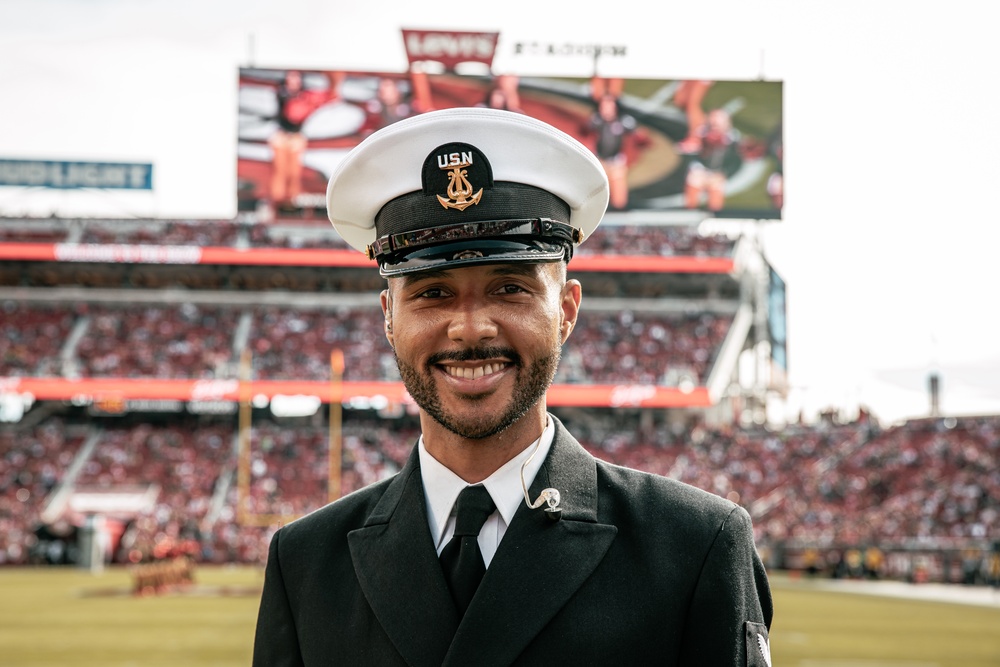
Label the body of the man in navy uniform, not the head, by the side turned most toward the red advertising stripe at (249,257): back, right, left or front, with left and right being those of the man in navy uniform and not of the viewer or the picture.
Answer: back

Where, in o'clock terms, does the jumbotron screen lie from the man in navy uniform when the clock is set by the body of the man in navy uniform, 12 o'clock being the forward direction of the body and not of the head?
The jumbotron screen is roughly at 6 o'clock from the man in navy uniform.

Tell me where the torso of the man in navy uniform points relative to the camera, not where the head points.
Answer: toward the camera

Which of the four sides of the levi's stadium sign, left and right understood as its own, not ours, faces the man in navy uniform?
front

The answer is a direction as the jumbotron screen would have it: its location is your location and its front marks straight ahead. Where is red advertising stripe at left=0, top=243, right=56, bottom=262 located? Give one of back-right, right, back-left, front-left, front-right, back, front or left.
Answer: right

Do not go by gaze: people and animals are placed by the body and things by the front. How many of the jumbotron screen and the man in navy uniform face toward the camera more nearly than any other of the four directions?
2

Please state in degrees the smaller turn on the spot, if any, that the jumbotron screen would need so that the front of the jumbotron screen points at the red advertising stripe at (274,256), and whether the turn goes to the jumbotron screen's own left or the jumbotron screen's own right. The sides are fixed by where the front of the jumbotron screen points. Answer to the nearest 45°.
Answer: approximately 90° to the jumbotron screen's own right

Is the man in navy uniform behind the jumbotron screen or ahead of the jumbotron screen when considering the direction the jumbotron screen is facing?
ahead

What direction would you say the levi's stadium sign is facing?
toward the camera

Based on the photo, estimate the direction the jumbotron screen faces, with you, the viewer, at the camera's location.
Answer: facing the viewer

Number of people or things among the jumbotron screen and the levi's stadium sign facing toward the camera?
2

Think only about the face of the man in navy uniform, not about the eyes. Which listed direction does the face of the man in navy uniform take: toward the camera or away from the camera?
toward the camera

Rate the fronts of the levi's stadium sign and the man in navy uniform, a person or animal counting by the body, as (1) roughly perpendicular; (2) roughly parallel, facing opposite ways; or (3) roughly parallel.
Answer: roughly parallel
